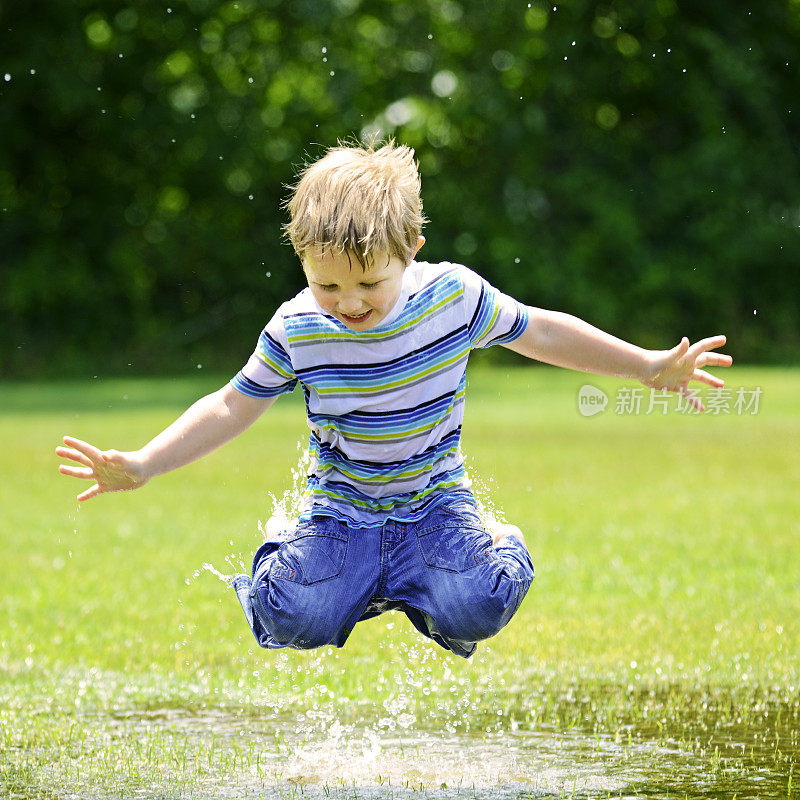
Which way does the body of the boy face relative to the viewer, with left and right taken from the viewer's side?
facing the viewer
